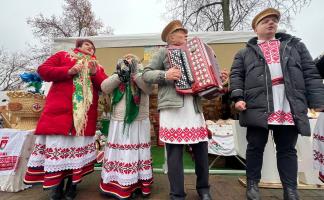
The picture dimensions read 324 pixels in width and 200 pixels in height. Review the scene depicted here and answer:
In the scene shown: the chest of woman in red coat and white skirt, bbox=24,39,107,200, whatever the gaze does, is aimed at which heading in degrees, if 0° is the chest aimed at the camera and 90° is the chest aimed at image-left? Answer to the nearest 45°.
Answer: approximately 315°

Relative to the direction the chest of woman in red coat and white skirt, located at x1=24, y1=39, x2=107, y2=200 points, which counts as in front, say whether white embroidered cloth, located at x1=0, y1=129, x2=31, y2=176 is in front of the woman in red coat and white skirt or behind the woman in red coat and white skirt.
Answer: behind

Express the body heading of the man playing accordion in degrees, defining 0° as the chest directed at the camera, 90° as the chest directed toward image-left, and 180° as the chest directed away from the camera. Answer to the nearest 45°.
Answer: approximately 315°

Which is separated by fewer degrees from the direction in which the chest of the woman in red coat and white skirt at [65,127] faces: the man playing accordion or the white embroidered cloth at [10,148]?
the man playing accordion

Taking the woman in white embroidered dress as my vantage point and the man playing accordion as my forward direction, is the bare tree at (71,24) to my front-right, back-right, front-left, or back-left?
back-left

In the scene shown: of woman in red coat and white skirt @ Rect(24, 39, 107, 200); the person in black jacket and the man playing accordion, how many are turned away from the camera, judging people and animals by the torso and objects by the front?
0

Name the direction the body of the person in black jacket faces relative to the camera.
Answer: toward the camera
